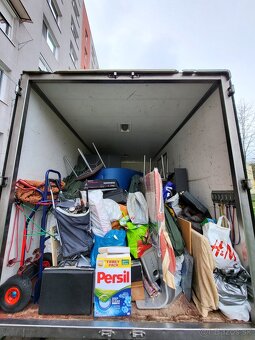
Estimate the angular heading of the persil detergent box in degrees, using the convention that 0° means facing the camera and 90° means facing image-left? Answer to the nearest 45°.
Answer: approximately 0°

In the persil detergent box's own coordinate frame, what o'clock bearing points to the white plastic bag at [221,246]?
The white plastic bag is roughly at 9 o'clock from the persil detergent box.

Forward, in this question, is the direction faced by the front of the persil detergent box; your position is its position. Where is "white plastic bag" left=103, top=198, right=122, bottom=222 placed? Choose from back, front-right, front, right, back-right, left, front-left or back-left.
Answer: back

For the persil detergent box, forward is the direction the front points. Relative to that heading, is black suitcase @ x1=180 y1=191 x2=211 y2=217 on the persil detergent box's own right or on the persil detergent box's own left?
on the persil detergent box's own left

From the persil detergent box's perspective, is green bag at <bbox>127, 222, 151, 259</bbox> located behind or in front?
behind

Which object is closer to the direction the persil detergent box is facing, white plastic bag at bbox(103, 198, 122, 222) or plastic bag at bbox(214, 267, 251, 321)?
the plastic bag

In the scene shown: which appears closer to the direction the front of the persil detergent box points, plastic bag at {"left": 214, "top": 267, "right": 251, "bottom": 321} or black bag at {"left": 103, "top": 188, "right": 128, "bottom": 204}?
the plastic bag

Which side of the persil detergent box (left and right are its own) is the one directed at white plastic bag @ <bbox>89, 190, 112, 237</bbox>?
back

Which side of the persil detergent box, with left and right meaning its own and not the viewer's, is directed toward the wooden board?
left

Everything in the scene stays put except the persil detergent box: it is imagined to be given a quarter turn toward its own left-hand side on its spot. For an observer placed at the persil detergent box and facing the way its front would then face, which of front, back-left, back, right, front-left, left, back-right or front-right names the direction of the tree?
front-left
